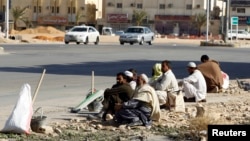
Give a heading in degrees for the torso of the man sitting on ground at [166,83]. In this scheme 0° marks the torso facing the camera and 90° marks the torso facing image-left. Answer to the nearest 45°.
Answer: approximately 90°

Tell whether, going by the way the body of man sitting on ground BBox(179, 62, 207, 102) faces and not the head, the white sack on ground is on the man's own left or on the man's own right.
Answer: on the man's own left

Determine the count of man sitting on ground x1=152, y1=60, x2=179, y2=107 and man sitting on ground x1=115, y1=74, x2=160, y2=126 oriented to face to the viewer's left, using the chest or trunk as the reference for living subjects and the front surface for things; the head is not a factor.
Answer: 2

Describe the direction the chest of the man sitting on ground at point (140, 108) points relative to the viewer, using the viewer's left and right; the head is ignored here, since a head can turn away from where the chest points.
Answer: facing to the left of the viewer

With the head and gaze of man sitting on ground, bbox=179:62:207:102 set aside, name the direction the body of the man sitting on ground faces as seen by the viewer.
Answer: to the viewer's left

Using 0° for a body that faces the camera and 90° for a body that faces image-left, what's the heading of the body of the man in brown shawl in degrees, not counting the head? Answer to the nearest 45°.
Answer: approximately 135°

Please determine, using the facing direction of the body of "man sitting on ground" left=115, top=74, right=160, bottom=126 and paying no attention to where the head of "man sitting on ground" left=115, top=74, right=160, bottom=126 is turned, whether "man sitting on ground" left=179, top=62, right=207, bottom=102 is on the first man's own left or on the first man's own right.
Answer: on the first man's own right

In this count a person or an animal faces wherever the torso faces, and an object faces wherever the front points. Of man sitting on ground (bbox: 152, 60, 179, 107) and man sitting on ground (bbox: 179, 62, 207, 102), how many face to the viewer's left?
2
